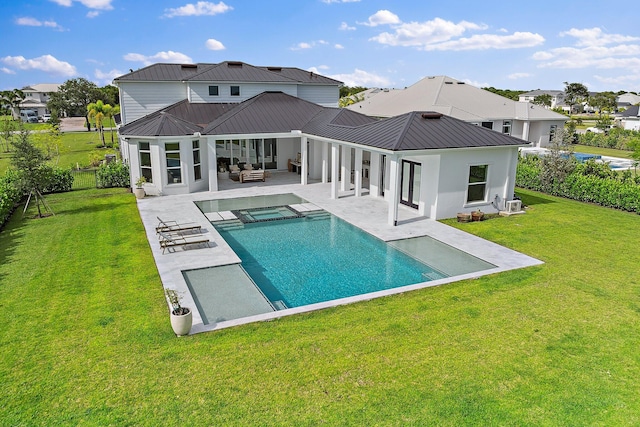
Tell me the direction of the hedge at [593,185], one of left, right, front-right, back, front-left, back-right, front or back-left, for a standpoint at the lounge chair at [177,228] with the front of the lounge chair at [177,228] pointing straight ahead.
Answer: front

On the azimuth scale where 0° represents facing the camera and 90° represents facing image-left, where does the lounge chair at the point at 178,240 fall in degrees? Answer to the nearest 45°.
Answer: approximately 270°

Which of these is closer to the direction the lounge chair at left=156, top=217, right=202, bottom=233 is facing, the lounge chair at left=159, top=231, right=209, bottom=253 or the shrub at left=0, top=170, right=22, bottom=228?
the lounge chair

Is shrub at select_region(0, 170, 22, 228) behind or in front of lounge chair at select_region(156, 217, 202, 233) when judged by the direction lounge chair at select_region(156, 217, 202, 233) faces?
behind

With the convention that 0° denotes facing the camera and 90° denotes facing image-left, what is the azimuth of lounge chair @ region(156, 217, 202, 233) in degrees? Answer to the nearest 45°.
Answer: approximately 270°

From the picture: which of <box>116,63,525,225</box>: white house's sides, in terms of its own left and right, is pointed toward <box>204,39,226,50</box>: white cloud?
front

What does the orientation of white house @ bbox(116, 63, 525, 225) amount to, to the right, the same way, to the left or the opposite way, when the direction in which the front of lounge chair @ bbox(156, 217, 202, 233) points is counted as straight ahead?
to the left

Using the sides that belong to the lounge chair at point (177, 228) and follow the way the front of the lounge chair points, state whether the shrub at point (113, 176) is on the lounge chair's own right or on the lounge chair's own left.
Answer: on the lounge chair's own left

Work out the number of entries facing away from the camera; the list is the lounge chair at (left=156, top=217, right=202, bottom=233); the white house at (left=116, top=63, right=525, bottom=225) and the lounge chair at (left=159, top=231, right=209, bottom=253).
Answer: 1

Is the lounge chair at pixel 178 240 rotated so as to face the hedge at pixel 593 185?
yes

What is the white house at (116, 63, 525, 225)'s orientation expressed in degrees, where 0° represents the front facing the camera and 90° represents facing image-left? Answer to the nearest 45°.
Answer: approximately 180°

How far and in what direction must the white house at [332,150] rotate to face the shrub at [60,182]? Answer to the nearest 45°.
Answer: approximately 90° to its left

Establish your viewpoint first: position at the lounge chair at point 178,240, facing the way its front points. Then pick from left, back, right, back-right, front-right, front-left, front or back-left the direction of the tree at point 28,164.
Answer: back-left

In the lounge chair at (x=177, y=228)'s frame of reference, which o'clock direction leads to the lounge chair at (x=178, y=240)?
the lounge chair at (x=178, y=240) is roughly at 3 o'clock from the lounge chair at (x=177, y=228).

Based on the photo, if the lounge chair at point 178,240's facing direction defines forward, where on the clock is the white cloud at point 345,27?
The white cloud is roughly at 10 o'clock from the lounge chair.

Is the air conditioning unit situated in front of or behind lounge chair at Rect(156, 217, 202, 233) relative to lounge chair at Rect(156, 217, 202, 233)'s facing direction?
in front

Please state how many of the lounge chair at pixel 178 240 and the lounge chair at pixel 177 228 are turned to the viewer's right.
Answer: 2

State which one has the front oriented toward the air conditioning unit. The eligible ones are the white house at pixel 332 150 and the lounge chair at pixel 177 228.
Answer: the lounge chair

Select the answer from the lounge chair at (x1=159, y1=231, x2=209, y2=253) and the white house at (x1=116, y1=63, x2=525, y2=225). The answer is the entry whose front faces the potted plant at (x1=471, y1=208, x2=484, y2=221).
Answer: the lounge chair

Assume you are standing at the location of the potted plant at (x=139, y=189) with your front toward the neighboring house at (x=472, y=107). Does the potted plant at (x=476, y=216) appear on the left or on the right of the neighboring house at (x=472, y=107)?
right
